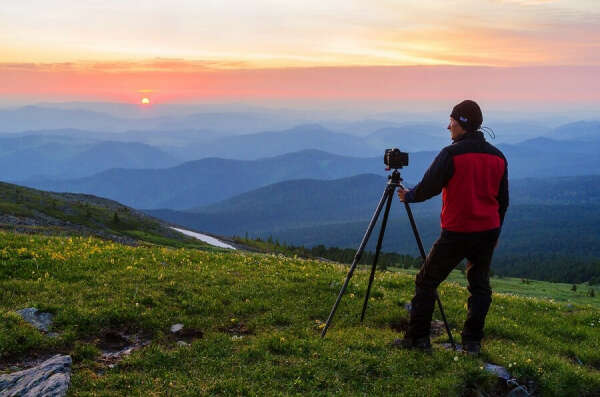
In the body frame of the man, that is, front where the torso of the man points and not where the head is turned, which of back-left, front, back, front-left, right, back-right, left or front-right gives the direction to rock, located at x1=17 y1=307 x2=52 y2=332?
front-left

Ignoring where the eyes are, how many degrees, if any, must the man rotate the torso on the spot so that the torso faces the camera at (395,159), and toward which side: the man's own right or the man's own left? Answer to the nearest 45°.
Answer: approximately 45° to the man's own left

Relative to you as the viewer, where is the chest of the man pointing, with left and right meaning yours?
facing away from the viewer and to the left of the viewer

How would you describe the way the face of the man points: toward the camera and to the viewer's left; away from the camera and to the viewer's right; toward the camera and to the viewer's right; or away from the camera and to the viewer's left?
away from the camera and to the viewer's left

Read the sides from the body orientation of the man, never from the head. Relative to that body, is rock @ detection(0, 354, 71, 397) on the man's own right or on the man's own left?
on the man's own left
